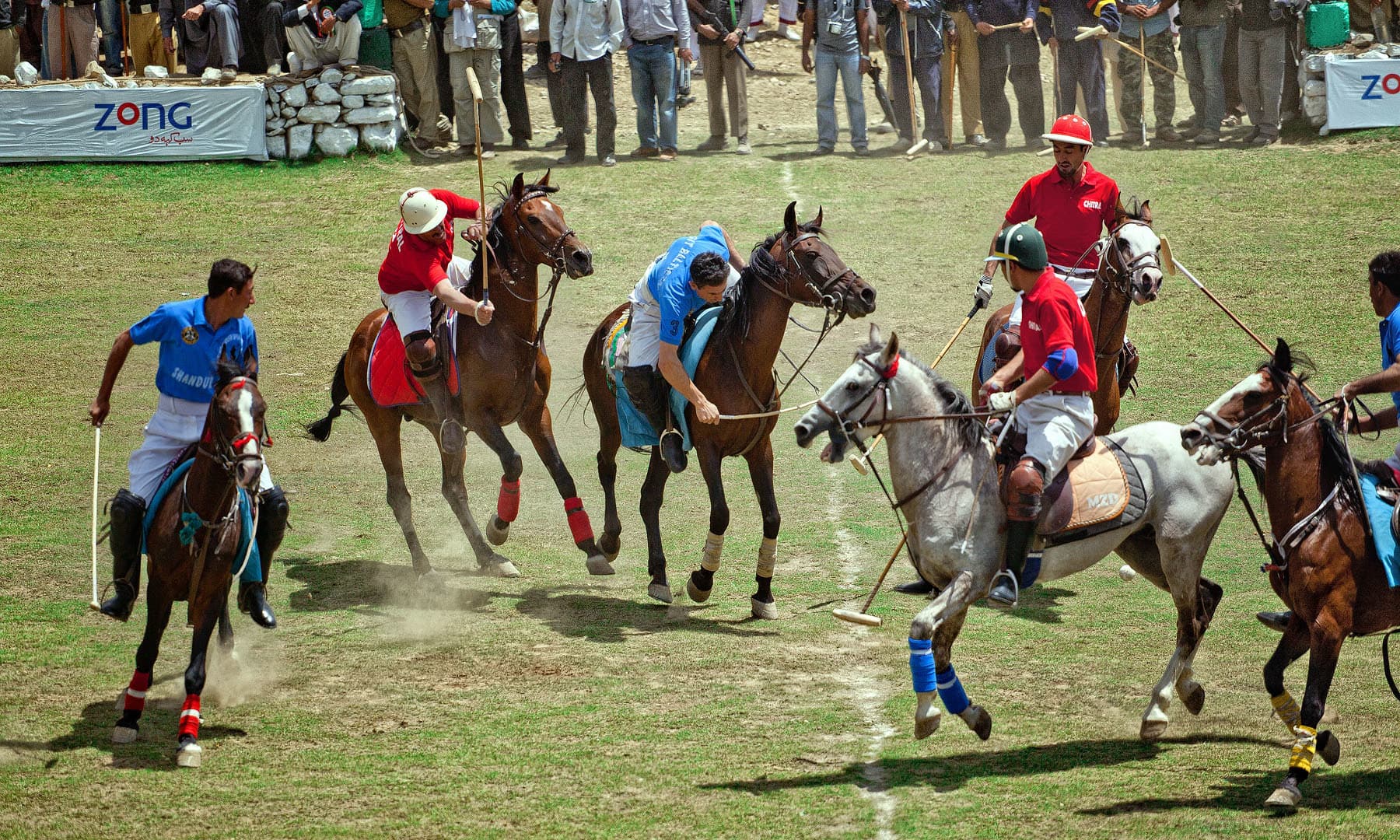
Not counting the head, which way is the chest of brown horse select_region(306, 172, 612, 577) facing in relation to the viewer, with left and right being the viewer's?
facing the viewer and to the right of the viewer

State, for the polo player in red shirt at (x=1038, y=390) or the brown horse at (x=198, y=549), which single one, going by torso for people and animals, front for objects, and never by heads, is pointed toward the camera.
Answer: the brown horse

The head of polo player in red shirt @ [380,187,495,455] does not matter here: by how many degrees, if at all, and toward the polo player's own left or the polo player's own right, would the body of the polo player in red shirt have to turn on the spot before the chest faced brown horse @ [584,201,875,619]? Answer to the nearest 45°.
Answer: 0° — they already face it

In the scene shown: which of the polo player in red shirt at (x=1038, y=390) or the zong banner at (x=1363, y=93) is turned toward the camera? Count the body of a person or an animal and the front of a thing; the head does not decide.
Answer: the zong banner

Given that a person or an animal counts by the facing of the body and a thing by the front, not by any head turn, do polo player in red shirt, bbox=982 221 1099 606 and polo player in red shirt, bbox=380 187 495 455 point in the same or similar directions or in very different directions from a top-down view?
very different directions

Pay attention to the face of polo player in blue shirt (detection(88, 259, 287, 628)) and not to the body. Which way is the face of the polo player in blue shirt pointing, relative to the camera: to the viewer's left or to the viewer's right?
to the viewer's right

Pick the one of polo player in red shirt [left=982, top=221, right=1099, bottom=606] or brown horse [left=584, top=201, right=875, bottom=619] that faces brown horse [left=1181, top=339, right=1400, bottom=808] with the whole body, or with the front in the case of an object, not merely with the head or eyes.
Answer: brown horse [left=584, top=201, right=875, bottom=619]

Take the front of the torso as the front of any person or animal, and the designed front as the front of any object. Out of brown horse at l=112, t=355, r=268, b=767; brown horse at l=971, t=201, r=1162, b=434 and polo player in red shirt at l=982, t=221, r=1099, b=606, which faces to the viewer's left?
the polo player in red shirt

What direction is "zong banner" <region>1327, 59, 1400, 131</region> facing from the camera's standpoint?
toward the camera

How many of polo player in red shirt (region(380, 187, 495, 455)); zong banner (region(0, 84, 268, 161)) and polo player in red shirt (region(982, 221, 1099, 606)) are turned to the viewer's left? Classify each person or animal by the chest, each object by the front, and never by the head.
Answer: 1

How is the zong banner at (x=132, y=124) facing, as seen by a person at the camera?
facing the viewer

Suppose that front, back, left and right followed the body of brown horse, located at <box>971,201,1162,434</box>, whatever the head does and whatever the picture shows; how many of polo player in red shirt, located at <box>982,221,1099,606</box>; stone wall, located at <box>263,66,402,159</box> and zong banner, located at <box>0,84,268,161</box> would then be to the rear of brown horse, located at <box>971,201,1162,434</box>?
2

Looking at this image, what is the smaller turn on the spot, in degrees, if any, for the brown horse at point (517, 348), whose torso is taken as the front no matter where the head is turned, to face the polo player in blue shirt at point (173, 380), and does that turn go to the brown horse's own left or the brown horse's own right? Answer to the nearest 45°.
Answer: approximately 90° to the brown horse's own right

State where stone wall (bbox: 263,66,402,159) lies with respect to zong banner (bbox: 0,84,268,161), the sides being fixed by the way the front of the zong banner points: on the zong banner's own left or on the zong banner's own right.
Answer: on the zong banner's own left

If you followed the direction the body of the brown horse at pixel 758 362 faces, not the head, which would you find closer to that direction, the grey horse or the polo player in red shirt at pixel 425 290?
the grey horse
